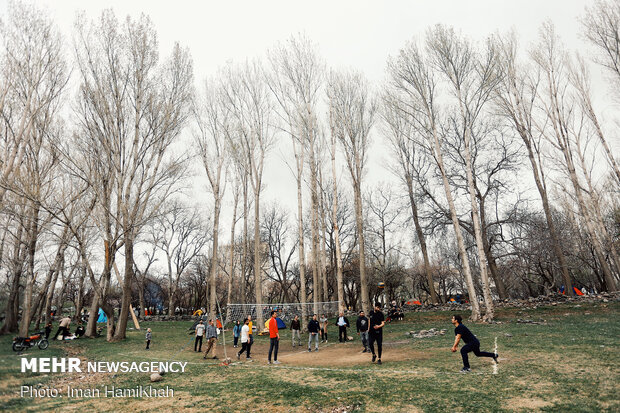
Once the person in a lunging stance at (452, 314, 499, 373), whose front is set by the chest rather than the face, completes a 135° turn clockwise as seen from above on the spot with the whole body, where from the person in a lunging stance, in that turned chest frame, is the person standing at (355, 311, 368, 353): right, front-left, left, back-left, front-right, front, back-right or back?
left

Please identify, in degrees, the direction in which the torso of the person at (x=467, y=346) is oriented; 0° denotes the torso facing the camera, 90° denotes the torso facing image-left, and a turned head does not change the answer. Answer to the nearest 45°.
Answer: approximately 90°

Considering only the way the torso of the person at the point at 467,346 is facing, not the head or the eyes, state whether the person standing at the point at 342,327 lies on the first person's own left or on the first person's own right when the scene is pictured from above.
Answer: on the first person's own right
